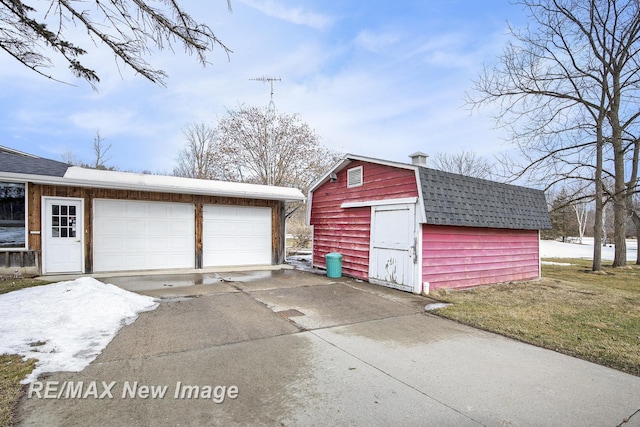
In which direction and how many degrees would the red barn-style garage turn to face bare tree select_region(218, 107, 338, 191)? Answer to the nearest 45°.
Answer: approximately 90° to its right

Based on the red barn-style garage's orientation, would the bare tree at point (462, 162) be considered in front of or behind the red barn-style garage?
behind

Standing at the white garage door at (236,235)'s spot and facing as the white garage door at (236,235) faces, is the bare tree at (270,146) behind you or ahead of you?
behind

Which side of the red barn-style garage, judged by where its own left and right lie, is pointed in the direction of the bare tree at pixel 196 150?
right

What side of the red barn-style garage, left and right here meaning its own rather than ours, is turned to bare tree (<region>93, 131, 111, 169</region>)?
right

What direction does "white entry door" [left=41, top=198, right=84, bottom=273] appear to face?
toward the camera

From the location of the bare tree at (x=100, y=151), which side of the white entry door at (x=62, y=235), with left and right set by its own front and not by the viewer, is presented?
back

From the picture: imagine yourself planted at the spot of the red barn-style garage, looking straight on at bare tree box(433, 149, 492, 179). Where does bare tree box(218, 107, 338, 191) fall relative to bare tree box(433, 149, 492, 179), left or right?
left

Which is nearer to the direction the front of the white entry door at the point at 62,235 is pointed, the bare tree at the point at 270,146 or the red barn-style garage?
the red barn-style garage

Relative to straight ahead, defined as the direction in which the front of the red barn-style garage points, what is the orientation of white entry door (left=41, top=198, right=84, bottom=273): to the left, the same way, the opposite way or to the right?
to the left

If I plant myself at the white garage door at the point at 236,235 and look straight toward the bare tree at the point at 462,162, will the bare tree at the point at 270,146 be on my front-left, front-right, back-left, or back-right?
front-left

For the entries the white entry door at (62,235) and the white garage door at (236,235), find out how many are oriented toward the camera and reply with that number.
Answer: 2

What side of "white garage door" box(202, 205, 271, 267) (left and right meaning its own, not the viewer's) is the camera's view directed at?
front
